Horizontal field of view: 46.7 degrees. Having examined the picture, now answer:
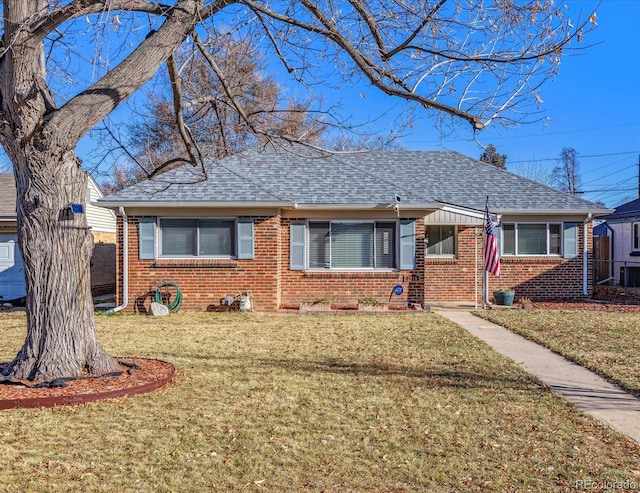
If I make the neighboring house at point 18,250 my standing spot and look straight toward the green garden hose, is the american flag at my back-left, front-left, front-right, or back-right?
front-left

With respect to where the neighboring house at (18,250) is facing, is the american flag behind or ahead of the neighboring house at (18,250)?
ahead

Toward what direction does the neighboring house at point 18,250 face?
toward the camera

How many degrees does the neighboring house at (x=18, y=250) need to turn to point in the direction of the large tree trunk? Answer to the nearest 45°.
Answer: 0° — it already faces it

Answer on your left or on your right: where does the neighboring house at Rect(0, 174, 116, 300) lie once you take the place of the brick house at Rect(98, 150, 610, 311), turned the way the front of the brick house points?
on your right

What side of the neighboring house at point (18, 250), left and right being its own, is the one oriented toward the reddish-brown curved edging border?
front

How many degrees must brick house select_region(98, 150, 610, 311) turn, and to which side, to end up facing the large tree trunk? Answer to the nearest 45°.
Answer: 0° — it already faces it

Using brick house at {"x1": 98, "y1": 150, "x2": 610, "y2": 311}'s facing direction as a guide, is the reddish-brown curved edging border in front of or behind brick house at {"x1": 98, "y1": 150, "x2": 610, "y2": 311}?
in front

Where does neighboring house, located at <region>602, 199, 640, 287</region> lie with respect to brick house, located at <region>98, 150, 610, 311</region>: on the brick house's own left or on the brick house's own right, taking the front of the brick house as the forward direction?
on the brick house's own left

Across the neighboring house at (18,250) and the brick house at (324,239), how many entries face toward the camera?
2

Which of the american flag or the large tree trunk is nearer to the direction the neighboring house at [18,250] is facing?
the large tree trunk

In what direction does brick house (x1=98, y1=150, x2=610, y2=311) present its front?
toward the camera
